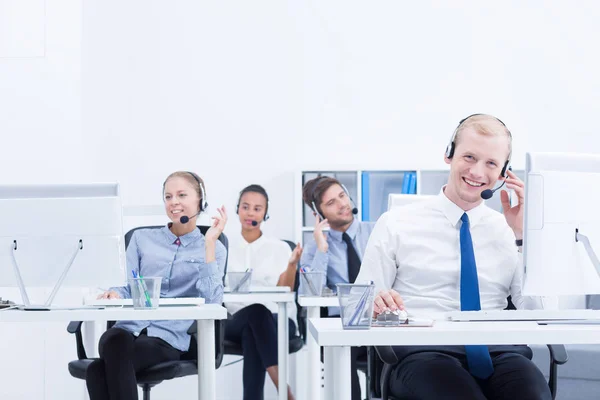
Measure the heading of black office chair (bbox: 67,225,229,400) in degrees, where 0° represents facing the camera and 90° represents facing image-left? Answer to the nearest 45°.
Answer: approximately 45°

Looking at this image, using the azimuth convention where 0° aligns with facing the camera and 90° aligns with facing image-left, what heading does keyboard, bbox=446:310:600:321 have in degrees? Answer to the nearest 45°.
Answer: approximately 180°

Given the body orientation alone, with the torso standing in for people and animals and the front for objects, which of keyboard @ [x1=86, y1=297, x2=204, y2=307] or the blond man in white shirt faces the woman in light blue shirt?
the keyboard

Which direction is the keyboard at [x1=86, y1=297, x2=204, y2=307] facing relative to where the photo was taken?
away from the camera

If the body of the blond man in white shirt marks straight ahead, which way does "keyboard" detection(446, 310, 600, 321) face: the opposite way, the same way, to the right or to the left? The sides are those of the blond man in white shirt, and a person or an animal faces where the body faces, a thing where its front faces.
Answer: the opposite way

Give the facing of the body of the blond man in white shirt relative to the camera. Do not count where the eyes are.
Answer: toward the camera

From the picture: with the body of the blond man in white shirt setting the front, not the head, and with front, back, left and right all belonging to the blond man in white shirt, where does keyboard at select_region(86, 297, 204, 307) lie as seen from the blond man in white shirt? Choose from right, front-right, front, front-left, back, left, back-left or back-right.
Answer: right

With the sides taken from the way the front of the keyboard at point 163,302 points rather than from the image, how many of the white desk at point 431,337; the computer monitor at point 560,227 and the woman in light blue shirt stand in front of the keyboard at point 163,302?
1

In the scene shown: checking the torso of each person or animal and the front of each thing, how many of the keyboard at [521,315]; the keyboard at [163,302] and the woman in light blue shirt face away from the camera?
2

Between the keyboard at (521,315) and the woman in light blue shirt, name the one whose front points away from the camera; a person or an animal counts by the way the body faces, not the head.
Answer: the keyboard

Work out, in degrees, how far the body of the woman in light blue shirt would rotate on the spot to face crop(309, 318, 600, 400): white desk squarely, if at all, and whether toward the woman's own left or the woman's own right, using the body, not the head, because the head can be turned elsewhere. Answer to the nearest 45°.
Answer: approximately 45° to the woman's own left

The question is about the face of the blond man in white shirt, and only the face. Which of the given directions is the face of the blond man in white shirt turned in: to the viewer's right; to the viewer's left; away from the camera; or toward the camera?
toward the camera

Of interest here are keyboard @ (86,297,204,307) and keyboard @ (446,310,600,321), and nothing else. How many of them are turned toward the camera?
0

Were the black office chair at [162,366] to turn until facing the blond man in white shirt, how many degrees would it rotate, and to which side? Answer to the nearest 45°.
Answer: approximately 90° to its left
